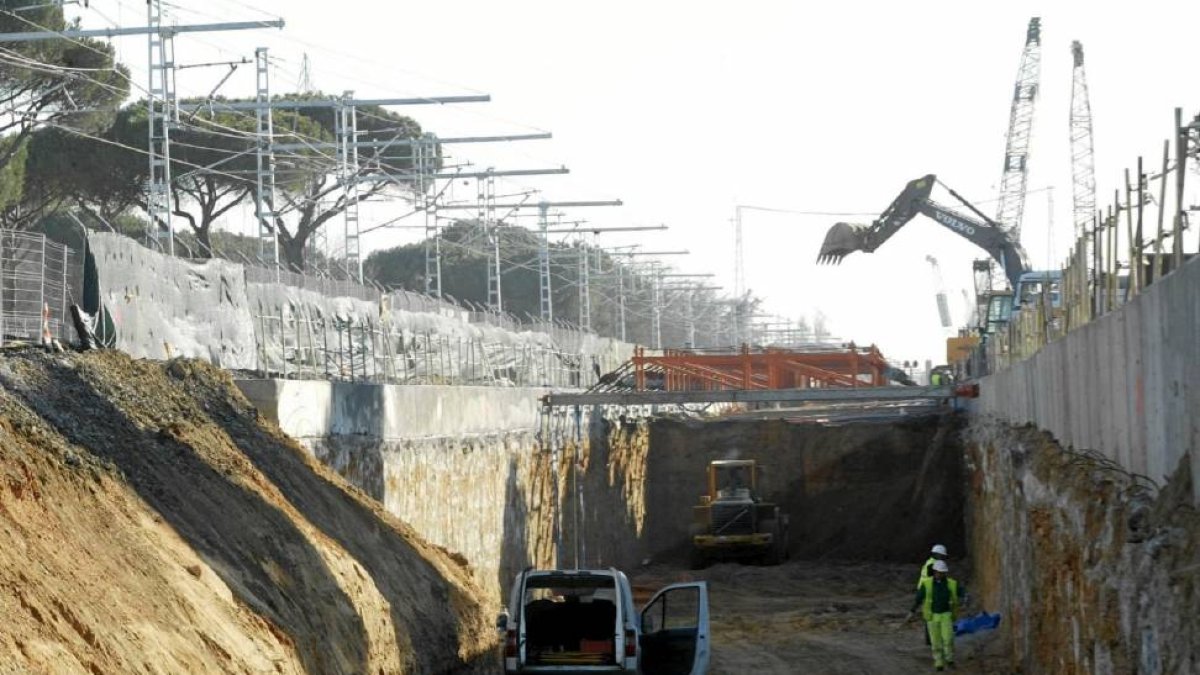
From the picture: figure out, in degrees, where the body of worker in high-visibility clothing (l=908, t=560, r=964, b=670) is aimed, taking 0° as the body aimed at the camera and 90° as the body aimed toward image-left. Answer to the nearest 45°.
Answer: approximately 0°

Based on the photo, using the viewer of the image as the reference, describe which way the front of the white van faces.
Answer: facing away from the viewer
